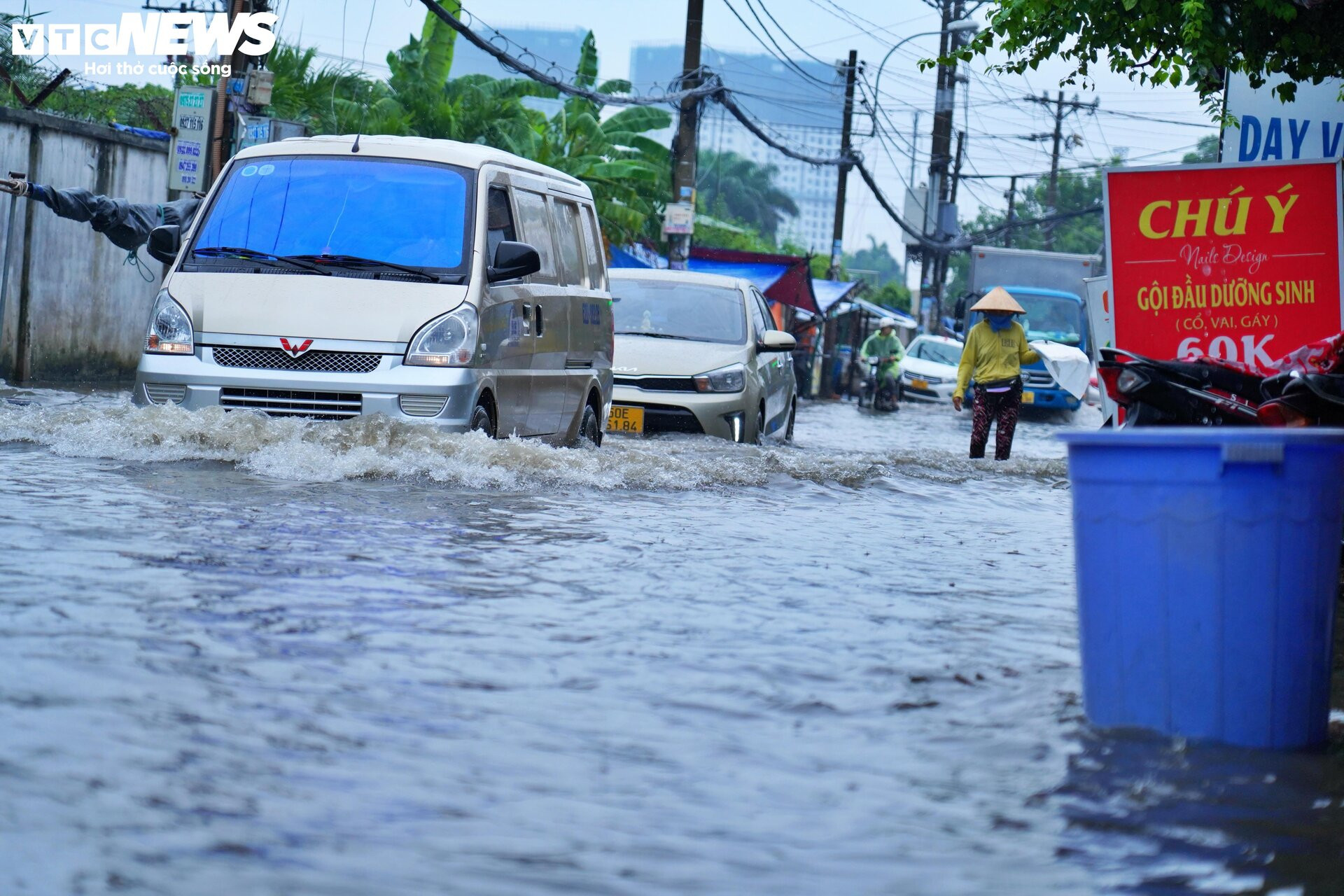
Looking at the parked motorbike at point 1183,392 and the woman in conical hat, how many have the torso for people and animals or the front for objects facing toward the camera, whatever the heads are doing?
1

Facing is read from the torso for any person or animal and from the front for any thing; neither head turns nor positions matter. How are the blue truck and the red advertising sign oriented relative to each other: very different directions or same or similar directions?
same or similar directions

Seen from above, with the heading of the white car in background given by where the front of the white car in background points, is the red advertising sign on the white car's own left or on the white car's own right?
on the white car's own left

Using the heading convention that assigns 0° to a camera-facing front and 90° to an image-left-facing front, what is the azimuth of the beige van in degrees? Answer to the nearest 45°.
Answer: approximately 45°

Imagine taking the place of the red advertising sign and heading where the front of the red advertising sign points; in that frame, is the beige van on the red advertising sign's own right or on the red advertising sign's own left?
on the red advertising sign's own right

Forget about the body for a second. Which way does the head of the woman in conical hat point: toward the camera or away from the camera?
toward the camera

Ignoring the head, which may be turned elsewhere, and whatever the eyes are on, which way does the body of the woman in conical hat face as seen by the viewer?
toward the camera

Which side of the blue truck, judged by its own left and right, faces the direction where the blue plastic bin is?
front

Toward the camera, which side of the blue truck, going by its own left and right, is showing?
front

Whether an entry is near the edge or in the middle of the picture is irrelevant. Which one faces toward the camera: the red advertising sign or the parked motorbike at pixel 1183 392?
the red advertising sign

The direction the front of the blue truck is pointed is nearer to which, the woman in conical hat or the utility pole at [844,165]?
the woman in conical hat

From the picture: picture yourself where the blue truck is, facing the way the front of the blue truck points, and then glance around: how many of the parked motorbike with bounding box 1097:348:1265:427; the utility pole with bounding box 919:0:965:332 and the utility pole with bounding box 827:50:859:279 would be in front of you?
1

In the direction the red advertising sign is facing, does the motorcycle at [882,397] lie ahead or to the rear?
to the rear
